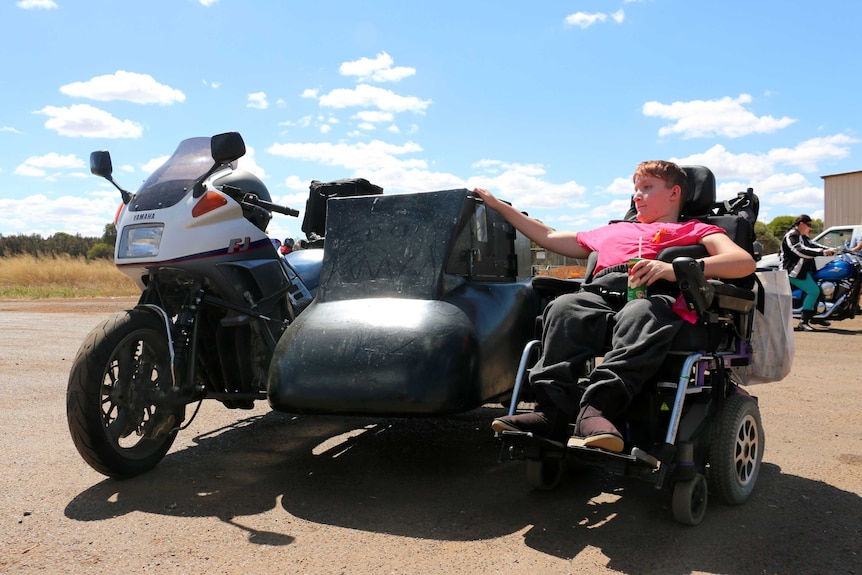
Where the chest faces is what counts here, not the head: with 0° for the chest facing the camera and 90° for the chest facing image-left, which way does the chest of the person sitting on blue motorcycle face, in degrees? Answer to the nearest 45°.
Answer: approximately 270°

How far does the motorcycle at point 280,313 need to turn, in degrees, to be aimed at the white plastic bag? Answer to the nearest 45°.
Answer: approximately 135° to its left

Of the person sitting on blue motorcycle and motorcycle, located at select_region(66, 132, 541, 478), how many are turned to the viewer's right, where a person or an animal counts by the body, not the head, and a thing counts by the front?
1

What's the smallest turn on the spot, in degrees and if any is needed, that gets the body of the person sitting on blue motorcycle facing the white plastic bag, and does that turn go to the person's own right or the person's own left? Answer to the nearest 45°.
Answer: approximately 90° to the person's own right

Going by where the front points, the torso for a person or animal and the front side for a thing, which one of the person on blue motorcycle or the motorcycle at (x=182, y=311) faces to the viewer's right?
the person on blue motorcycle

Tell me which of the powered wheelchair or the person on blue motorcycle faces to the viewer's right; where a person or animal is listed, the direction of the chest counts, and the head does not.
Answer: the person on blue motorcycle

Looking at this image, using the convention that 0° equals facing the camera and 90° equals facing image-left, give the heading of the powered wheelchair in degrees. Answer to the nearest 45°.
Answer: approximately 45°

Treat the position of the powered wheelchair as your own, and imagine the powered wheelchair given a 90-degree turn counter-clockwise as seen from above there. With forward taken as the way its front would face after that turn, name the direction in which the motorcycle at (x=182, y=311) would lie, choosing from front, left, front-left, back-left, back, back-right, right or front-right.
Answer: back-right

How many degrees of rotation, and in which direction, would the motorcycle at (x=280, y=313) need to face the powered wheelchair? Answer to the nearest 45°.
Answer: approximately 90° to its left

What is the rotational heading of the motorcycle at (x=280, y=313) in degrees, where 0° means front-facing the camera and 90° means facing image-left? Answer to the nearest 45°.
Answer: approximately 45°

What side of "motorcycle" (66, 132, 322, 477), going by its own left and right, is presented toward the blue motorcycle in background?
back
